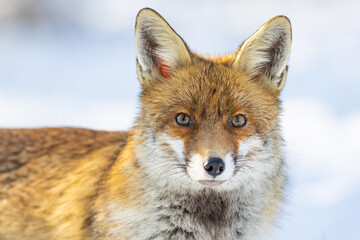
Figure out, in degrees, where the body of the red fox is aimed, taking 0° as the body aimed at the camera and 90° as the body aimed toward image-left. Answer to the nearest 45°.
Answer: approximately 315°
